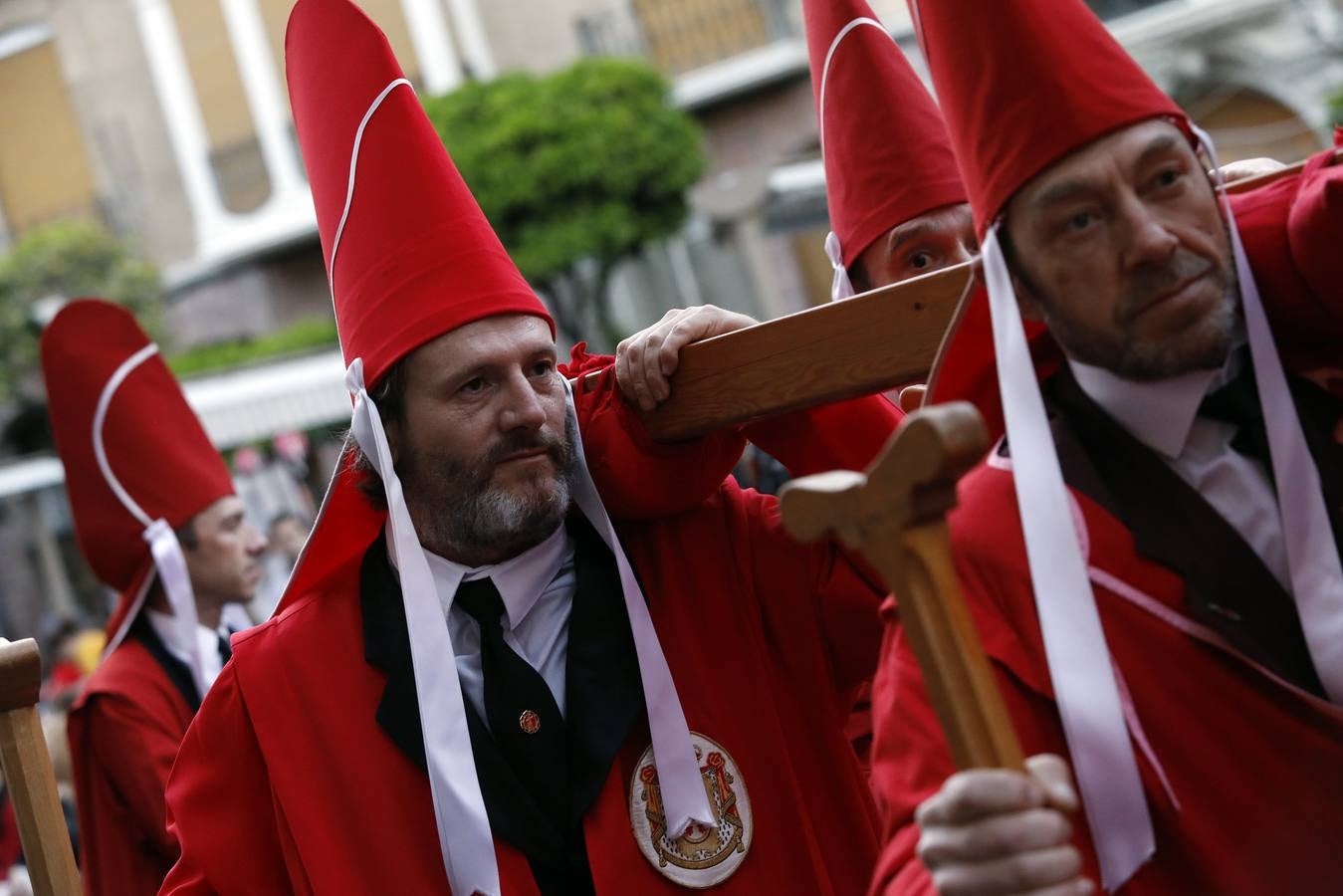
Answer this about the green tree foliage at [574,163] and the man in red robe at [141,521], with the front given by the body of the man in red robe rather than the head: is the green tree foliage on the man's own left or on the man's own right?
on the man's own left

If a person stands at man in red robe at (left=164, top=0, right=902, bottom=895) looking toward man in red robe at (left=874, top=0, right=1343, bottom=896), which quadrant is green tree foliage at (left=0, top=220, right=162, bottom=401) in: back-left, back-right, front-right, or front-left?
back-left

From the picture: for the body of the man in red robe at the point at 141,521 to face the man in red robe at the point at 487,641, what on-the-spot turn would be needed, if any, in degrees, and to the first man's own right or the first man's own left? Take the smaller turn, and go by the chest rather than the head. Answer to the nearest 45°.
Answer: approximately 90° to the first man's own right

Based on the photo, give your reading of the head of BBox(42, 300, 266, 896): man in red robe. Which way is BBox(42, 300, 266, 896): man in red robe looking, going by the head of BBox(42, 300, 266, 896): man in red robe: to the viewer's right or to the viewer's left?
to the viewer's right

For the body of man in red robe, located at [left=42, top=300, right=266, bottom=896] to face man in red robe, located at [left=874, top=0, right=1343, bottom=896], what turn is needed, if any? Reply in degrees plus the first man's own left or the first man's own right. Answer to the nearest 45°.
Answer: approximately 90° to the first man's own right

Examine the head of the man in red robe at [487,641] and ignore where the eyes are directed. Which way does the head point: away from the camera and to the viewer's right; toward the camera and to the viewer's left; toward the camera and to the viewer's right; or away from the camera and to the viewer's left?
toward the camera and to the viewer's right

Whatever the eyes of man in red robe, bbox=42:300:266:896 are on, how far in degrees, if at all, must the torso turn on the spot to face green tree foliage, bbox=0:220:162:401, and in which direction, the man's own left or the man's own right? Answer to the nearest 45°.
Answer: approximately 90° to the man's own left

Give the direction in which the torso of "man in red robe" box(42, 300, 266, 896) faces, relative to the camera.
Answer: to the viewer's right

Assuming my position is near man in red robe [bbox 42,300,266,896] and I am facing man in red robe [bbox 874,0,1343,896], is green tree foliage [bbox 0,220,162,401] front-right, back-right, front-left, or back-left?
back-left
